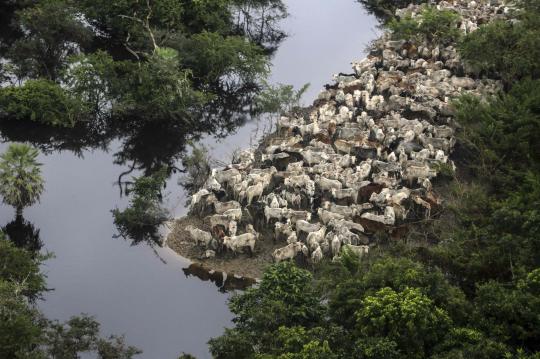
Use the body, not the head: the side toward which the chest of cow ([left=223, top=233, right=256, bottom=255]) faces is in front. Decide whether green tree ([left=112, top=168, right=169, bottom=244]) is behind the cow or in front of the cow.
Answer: in front

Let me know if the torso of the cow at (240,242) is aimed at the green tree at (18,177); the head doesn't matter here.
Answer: yes

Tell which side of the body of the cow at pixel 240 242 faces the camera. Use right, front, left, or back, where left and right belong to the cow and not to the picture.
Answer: left

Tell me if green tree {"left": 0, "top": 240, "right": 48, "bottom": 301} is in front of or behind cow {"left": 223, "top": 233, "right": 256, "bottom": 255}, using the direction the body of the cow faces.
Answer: in front

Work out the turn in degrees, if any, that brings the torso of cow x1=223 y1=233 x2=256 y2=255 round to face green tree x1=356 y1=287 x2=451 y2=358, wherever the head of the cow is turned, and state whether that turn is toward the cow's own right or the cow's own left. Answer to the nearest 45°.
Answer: approximately 135° to the cow's own left

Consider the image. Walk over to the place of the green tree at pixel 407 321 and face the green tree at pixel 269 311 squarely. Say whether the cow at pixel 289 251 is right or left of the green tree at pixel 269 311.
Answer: right

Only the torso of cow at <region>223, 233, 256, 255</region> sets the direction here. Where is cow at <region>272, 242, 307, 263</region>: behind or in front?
behind
